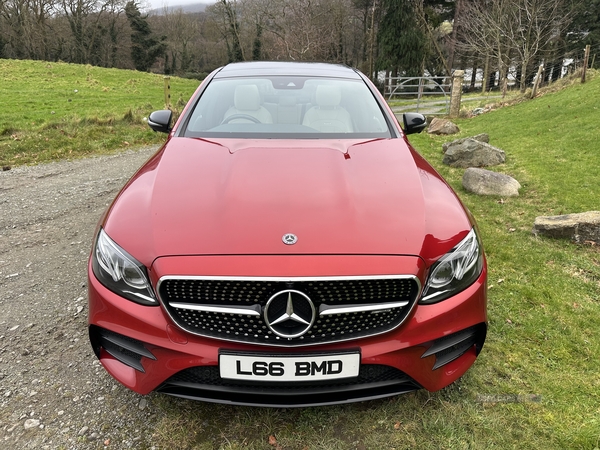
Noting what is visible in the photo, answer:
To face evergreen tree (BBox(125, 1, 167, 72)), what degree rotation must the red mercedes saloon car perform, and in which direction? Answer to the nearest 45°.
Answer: approximately 180°

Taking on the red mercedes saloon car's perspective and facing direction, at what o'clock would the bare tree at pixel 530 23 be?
The bare tree is roughly at 7 o'clock from the red mercedes saloon car.

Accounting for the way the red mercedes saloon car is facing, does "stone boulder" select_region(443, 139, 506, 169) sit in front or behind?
behind

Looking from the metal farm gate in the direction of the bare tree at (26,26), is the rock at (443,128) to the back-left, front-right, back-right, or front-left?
back-left

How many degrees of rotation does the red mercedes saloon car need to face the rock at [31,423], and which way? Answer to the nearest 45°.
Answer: approximately 90° to its right

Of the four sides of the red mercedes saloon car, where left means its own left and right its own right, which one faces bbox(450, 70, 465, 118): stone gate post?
back

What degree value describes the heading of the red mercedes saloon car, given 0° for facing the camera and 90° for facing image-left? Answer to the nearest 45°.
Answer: approximately 0°

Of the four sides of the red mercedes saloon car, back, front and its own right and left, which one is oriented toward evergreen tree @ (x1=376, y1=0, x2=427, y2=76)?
back

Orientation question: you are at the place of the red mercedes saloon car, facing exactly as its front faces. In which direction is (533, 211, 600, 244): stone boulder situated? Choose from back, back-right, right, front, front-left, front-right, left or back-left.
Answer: back-left

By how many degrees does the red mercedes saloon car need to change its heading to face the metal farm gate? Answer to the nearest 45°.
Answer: approximately 180°

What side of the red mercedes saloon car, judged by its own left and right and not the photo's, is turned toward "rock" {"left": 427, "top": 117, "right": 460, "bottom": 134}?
back

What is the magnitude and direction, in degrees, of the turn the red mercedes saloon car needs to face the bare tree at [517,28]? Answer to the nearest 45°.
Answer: approximately 135° to its left
